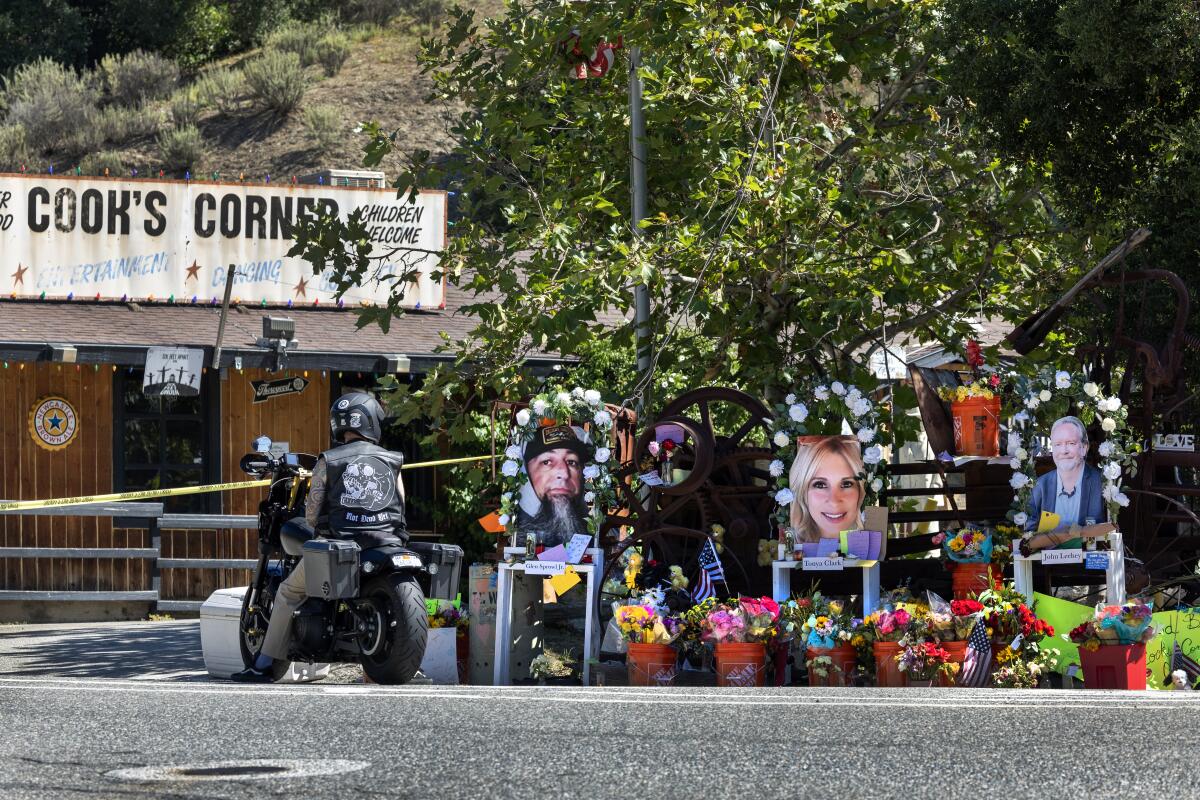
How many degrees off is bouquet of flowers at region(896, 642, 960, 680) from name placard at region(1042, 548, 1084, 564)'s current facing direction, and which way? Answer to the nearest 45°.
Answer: approximately 45° to its right

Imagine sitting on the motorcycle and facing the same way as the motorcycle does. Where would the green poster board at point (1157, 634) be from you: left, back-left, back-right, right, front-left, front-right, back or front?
back-right

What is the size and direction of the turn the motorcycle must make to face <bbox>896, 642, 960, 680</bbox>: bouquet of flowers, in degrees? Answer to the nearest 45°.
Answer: approximately 135° to its right

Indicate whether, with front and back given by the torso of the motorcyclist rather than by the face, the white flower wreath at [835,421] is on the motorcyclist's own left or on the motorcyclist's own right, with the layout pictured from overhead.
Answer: on the motorcyclist's own right
